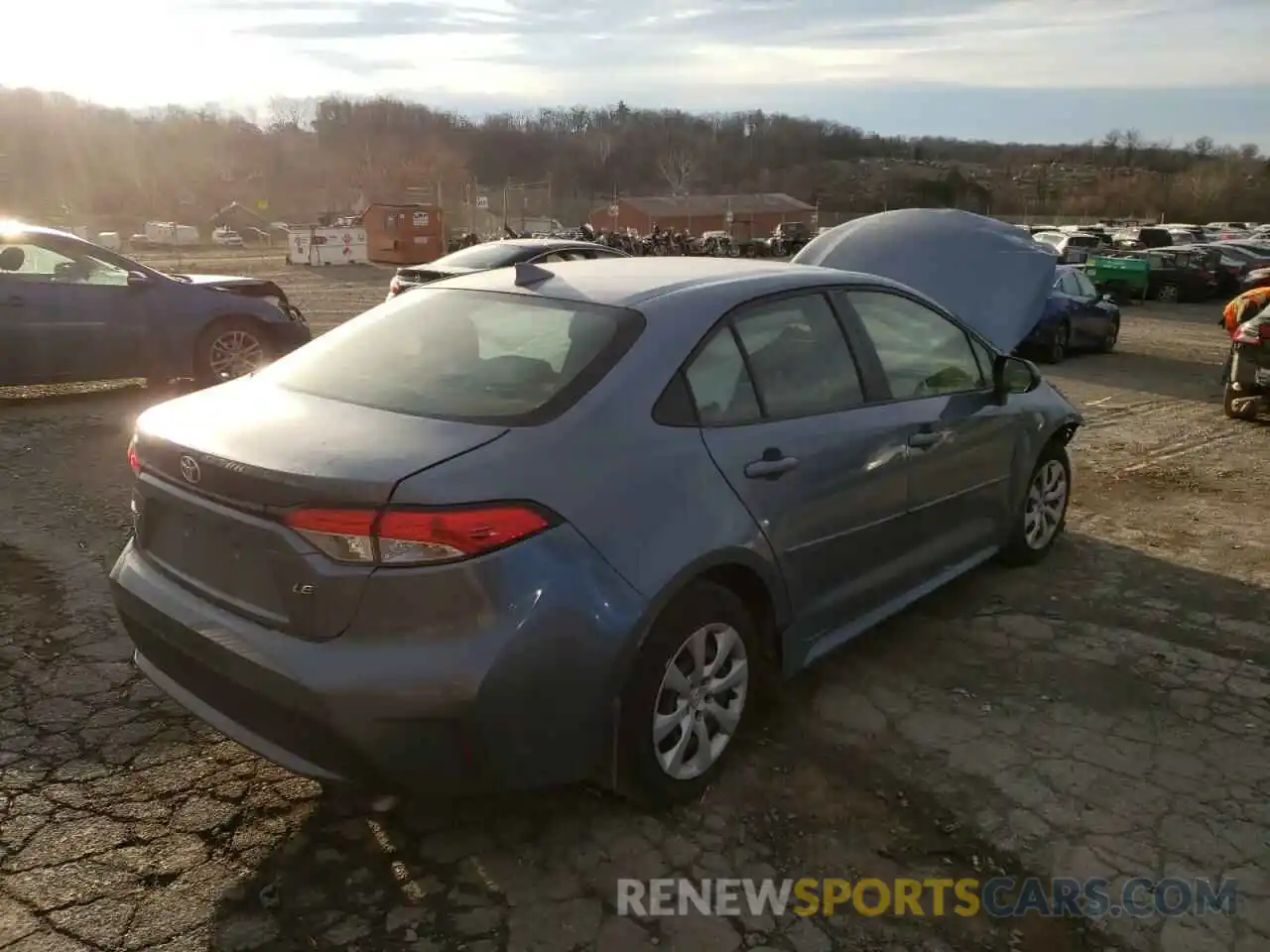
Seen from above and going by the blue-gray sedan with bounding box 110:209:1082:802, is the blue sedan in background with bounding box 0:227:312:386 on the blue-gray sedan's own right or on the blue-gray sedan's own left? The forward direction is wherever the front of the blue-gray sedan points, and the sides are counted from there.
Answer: on the blue-gray sedan's own left

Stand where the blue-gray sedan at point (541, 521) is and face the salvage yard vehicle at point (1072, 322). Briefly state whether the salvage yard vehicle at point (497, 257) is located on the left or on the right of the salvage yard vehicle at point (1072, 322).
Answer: left

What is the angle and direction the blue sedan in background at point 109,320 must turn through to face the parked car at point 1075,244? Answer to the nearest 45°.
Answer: approximately 45° to its left

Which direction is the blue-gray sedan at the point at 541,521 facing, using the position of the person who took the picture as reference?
facing away from the viewer and to the right of the viewer

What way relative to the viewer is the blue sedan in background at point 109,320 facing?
to the viewer's right

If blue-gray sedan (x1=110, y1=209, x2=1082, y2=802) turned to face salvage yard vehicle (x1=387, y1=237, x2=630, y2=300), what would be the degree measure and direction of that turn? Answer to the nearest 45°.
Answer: approximately 45° to its left

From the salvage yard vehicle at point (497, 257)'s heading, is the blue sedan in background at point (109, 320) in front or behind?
behind

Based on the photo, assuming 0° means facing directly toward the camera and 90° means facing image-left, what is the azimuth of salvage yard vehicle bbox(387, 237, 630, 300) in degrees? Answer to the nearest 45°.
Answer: approximately 225°

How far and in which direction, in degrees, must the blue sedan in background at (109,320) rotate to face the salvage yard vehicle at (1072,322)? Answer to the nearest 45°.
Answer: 0° — it already faces it

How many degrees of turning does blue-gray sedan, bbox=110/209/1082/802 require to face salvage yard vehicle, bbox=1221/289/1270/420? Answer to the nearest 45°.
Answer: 0° — it already faces it

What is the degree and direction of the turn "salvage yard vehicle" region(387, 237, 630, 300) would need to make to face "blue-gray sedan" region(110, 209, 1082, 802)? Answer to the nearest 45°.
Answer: approximately 135° to its right
